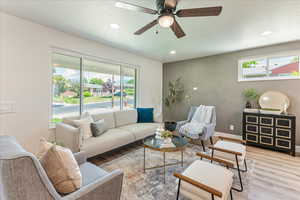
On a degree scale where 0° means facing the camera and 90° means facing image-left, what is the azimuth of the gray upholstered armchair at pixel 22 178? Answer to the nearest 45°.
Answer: approximately 225°

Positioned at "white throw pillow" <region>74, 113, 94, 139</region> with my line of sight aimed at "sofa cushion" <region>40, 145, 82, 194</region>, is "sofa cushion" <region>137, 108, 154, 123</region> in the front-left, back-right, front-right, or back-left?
back-left

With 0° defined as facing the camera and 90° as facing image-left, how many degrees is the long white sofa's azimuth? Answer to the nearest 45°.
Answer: approximately 315°
